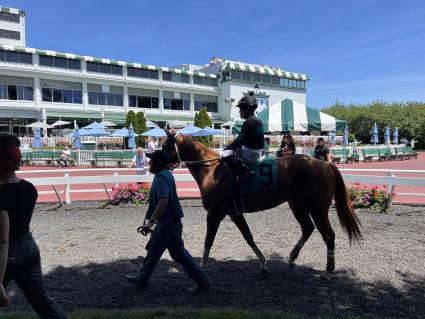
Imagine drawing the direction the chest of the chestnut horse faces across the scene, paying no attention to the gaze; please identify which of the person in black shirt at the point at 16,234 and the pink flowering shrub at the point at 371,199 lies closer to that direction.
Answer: the person in black shirt

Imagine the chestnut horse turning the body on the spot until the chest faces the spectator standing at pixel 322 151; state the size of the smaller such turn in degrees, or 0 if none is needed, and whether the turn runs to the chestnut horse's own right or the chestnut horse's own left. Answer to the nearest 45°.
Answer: approximately 90° to the chestnut horse's own right

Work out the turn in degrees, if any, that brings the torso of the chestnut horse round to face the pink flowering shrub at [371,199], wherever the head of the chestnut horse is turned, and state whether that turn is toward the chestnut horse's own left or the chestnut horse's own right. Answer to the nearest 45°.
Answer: approximately 135° to the chestnut horse's own right

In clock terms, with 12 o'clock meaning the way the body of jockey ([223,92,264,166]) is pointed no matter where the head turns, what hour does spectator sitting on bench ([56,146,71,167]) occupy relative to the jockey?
The spectator sitting on bench is roughly at 2 o'clock from the jockey.

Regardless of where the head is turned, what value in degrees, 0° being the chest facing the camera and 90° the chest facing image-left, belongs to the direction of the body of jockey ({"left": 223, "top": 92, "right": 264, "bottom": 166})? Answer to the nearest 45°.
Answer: approximately 90°

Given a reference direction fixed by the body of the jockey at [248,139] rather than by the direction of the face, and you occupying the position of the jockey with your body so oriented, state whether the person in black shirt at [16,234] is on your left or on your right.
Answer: on your left

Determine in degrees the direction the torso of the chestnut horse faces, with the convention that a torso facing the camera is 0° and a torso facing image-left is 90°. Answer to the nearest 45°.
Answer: approximately 90°
